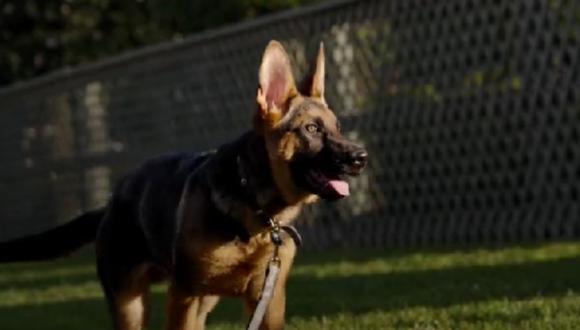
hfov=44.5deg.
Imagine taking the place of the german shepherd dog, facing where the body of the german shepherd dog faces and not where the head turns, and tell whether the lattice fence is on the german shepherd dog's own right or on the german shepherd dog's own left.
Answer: on the german shepherd dog's own left

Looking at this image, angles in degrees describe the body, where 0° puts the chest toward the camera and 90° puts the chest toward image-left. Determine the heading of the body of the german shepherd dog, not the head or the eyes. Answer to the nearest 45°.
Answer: approximately 315°
